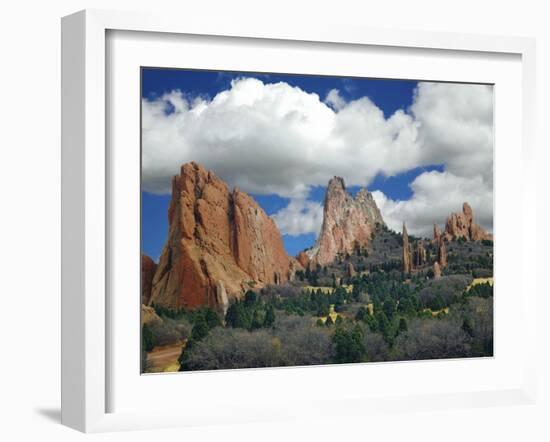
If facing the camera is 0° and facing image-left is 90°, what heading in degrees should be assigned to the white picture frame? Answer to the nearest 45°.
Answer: approximately 315°
